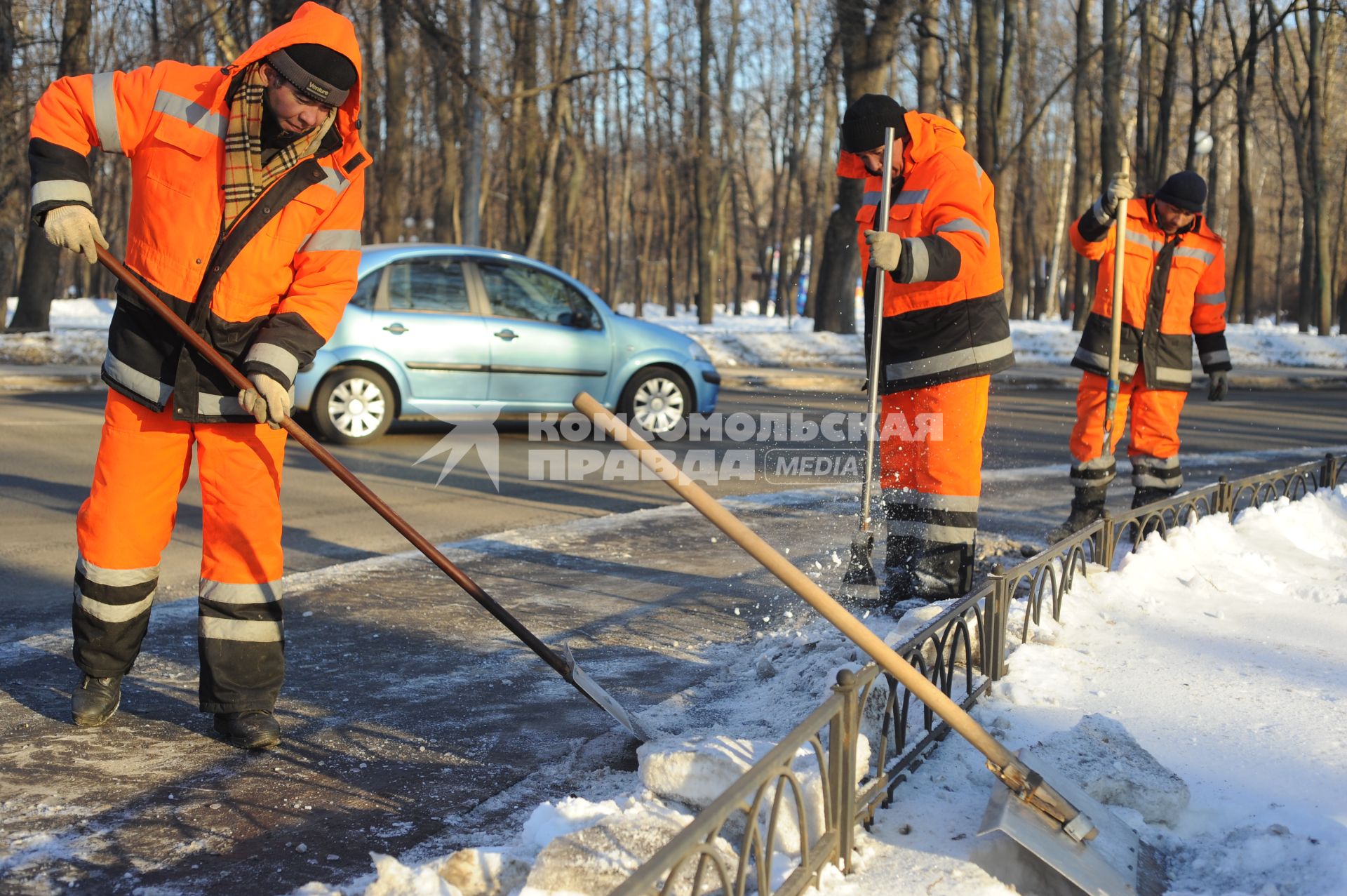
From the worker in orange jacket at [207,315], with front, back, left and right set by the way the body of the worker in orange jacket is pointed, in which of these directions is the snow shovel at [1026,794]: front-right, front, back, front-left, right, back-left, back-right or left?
front-left

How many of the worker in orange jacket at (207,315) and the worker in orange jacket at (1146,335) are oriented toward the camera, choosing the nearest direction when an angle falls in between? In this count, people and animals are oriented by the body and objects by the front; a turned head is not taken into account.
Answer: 2

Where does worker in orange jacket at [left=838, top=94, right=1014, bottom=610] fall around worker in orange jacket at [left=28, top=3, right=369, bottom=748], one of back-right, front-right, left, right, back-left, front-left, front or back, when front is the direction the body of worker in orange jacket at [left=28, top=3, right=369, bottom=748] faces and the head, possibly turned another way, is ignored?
left

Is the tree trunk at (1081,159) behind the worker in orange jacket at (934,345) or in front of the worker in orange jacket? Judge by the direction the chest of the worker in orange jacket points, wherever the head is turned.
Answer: behind

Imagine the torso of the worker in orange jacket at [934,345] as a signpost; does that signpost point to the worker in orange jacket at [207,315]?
yes

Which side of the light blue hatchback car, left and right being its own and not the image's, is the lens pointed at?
right

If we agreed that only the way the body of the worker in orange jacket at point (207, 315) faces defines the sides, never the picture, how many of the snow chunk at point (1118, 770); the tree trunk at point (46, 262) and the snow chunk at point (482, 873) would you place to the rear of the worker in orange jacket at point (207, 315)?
1

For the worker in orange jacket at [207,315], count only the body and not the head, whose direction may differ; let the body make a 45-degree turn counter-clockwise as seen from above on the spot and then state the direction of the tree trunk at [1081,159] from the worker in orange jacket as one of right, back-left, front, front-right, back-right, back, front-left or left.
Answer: left

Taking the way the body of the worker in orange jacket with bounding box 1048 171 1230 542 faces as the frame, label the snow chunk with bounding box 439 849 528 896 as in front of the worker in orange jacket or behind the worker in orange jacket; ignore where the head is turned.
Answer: in front

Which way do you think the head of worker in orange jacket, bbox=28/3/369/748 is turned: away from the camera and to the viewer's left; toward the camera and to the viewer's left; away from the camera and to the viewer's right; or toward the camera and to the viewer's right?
toward the camera and to the viewer's right

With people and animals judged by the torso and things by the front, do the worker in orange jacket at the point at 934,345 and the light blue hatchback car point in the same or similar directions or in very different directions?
very different directions

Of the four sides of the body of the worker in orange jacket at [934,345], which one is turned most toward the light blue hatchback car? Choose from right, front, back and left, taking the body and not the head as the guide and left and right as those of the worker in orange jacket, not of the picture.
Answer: right

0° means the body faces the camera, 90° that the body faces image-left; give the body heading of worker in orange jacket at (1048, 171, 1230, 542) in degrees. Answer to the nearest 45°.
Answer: approximately 0°

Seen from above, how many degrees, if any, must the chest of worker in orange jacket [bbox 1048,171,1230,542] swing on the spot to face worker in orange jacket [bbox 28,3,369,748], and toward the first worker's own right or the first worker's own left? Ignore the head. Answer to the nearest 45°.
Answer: approximately 45° to the first worker's own right

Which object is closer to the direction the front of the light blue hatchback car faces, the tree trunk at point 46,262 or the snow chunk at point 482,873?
the snow chunk

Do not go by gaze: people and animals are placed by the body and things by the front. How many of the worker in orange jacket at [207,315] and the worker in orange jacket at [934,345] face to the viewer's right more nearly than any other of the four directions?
0

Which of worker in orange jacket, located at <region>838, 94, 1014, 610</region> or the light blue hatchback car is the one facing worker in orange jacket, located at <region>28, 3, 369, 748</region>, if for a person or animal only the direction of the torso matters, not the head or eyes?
worker in orange jacket, located at <region>838, 94, 1014, 610</region>

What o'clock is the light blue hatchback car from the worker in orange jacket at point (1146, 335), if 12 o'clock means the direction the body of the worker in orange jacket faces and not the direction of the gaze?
The light blue hatchback car is roughly at 4 o'clock from the worker in orange jacket.

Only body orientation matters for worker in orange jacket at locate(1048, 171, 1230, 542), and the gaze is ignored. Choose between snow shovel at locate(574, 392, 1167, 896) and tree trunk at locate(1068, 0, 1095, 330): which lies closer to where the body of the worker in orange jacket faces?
the snow shovel
